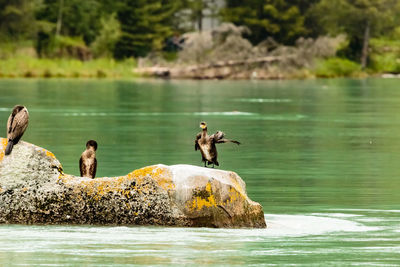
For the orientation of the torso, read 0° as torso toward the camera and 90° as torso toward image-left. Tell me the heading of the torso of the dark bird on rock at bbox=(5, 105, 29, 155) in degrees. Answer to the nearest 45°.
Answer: approximately 225°

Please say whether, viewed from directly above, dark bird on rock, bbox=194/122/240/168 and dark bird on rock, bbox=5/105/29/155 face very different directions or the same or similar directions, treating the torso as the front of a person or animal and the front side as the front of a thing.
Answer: very different directions

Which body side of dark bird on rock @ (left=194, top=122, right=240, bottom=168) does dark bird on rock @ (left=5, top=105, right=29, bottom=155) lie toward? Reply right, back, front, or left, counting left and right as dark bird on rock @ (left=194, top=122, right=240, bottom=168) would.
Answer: right

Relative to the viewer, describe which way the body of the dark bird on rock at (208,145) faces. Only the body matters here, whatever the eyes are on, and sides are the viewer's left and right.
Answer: facing the viewer and to the left of the viewer
